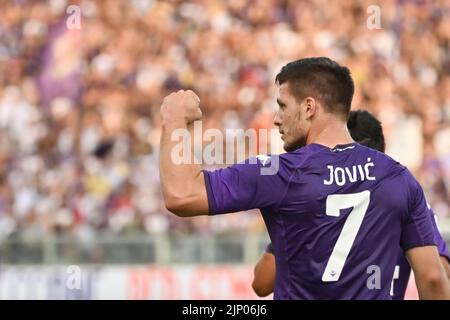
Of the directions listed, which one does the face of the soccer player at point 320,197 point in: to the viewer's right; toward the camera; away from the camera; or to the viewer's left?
to the viewer's left

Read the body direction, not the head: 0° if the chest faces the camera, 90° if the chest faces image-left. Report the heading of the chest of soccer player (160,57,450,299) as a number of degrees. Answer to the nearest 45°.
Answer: approximately 135°

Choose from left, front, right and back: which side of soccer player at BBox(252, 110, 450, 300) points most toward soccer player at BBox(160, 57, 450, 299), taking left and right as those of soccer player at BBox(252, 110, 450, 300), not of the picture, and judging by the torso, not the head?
back

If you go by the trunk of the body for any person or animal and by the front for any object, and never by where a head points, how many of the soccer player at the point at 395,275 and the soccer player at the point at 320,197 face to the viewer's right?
0

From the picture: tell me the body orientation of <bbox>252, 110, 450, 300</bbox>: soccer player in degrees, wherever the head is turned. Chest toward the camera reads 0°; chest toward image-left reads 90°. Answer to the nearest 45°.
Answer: approximately 180°

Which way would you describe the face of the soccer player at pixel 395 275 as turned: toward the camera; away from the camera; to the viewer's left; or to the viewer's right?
away from the camera
